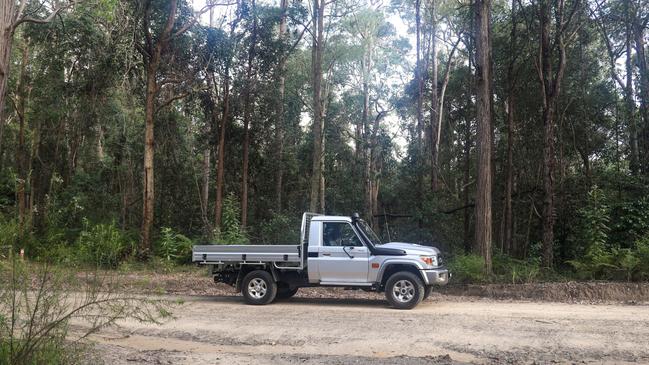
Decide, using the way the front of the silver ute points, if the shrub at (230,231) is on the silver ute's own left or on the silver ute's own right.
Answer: on the silver ute's own left

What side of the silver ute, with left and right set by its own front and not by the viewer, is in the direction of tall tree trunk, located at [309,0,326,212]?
left

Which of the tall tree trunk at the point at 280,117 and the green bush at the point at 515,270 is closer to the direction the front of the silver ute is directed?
the green bush

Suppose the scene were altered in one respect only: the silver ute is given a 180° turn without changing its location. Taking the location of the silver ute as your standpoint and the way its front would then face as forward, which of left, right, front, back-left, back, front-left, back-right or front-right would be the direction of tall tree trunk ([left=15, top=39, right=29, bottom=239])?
front-right

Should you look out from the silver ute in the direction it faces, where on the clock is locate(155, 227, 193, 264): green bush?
The green bush is roughly at 8 o'clock from the silver ute.

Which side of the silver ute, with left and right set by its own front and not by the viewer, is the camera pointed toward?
right

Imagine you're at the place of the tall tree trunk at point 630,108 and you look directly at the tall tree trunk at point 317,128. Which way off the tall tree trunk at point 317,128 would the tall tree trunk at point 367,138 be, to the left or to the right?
right
